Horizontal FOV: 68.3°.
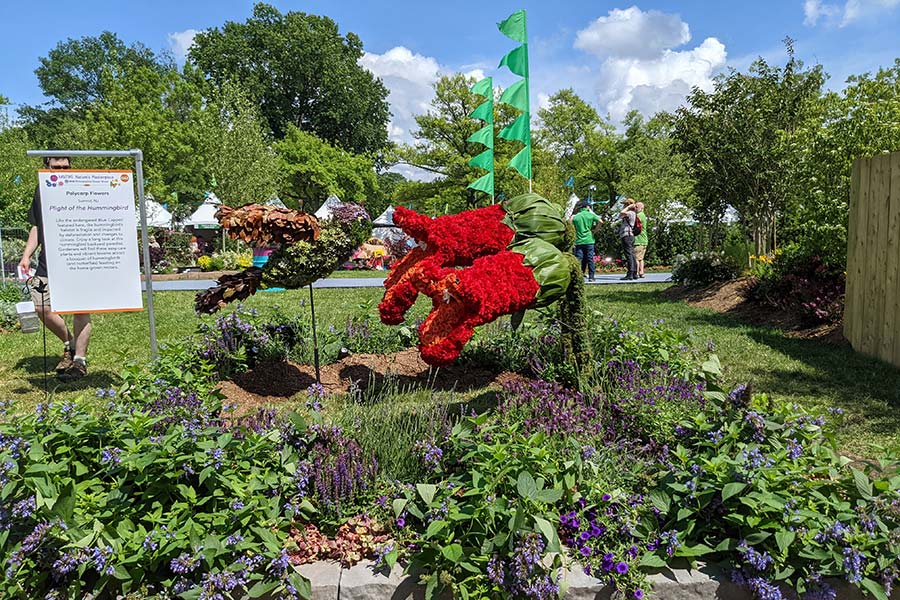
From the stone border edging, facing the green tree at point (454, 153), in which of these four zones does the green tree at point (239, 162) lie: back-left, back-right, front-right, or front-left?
front-left

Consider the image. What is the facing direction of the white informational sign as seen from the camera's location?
facing the viewer

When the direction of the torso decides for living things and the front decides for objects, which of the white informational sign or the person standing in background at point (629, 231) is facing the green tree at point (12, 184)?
the person standing in background

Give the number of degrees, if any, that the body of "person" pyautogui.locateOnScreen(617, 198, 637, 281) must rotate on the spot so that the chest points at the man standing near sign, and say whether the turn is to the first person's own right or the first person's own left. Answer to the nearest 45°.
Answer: approximately 45° to the first person's own left

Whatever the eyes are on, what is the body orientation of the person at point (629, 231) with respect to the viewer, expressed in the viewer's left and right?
facing to the left of the viewer

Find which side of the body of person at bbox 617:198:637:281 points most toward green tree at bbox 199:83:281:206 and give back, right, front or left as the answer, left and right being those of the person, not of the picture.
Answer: front
